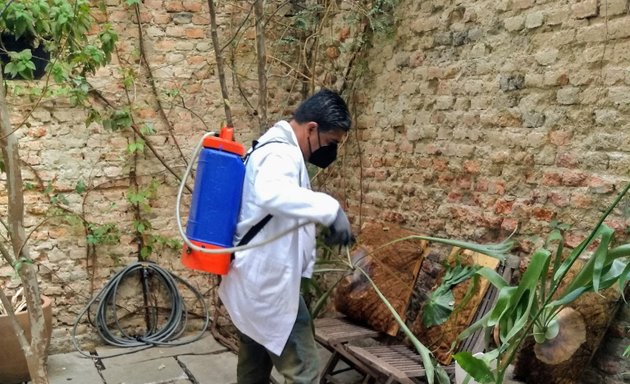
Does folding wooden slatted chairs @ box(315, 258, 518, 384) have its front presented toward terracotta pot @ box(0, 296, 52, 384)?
yes

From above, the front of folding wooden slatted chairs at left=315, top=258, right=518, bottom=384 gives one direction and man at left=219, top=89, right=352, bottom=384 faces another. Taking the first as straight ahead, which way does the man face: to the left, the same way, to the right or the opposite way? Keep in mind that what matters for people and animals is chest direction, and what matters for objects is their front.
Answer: the opposite way

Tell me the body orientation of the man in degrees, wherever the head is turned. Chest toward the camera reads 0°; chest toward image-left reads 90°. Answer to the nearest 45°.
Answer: approximately 270°

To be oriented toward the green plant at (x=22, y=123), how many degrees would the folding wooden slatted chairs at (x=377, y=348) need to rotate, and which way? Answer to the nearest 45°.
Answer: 0° — it already faces it

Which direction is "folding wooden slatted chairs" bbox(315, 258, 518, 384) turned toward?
to the viewer's left

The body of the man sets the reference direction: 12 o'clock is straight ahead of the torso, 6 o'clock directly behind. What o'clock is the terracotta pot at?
The terracotta pot is roughly at 7 o'clock from the man.

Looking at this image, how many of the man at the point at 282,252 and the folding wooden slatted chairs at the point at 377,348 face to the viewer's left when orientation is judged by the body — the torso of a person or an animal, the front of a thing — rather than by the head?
1

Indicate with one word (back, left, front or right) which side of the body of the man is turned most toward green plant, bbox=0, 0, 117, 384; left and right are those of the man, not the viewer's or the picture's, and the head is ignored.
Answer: back

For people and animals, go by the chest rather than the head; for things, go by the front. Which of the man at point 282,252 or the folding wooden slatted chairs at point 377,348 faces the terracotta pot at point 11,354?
the folding wooden slatted chairs
